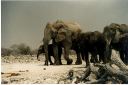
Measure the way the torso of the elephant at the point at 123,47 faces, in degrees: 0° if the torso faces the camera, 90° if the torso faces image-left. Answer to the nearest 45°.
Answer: approximately 90°

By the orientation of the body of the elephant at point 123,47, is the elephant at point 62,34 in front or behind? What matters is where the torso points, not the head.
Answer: in front
